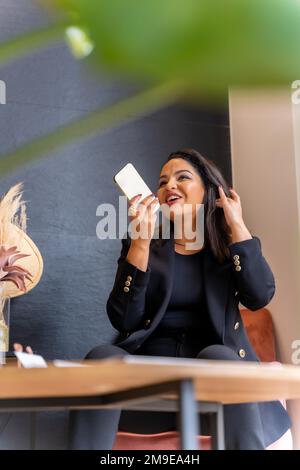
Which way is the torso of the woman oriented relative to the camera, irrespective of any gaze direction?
toward the camera

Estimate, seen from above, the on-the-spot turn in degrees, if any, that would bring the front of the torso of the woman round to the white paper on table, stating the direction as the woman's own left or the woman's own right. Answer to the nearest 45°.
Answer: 0° — they already face it

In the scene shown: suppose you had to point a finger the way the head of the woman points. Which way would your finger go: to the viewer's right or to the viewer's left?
to the viewer's left
